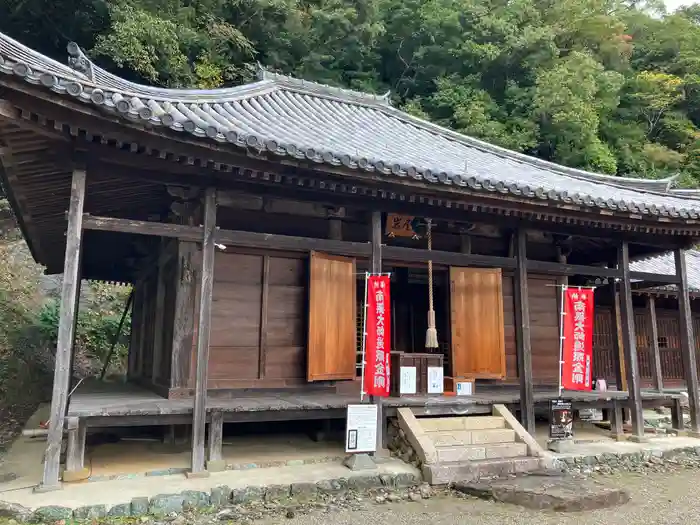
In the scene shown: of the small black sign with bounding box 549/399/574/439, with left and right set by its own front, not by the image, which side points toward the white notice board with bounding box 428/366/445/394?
right

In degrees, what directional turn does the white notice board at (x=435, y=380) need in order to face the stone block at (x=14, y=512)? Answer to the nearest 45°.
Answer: approximately 45° to its right

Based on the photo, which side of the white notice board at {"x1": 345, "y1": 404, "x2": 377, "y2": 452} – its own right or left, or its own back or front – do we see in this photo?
front

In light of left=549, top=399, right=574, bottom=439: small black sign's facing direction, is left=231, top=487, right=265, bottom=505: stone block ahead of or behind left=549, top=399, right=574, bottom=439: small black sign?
ahead

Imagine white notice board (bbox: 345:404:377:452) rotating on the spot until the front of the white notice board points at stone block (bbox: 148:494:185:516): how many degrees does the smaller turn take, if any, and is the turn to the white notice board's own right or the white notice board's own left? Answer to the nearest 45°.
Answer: approximately 45° to the white notice board's own right

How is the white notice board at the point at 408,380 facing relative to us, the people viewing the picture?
facing the viewer

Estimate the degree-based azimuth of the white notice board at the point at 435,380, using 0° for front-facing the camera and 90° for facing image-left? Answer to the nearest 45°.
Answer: approximately 0°

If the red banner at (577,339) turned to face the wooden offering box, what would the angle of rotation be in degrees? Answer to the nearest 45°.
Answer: approximately 90° to its right

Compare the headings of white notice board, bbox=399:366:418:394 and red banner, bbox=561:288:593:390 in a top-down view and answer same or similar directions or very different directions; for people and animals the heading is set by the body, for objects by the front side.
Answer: same or similar directions

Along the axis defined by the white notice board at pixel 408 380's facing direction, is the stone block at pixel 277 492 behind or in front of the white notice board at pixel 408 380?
in front

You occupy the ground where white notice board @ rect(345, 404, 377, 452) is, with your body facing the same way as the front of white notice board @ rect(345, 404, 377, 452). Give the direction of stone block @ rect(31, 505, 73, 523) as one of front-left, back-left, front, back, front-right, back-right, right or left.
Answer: front-right

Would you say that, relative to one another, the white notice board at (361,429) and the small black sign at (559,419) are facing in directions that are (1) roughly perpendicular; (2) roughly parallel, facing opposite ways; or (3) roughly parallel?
roughly parallel

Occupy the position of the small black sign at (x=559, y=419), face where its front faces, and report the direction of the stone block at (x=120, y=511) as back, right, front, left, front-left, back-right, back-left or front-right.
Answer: front-right

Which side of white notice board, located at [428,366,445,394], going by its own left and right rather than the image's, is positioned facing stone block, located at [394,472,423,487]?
front

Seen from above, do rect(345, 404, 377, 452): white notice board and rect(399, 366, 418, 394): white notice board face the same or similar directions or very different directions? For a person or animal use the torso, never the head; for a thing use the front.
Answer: same or similar directions

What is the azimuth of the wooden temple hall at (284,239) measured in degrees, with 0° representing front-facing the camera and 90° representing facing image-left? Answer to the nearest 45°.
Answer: approximately 315°
